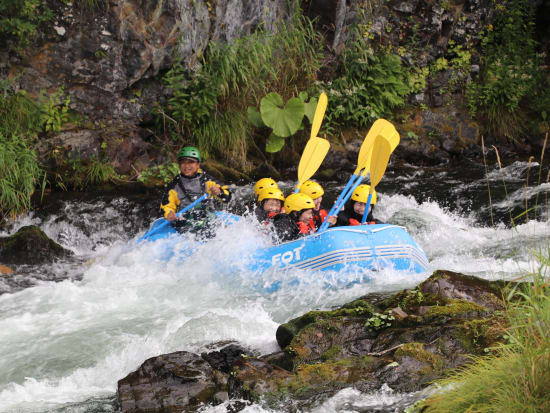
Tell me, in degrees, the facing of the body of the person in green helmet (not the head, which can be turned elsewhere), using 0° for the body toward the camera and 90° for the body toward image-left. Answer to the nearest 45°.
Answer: approximately 0°

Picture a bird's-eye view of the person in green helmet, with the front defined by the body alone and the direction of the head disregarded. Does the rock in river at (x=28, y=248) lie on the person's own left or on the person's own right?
on the person's own right
